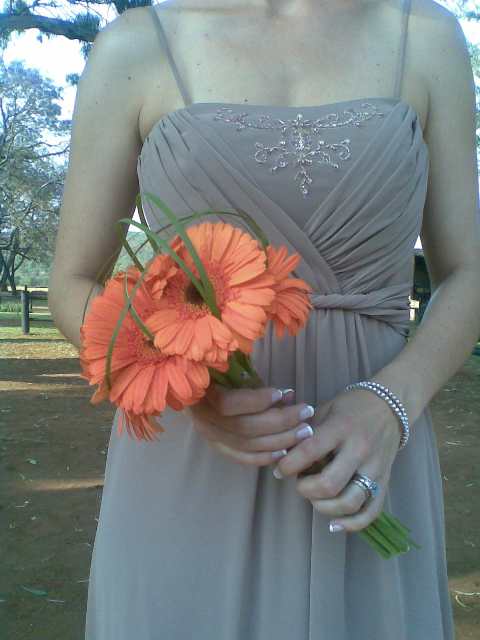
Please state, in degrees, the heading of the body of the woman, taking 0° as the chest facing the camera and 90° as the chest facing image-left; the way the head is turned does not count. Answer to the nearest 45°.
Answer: approximately 0°
